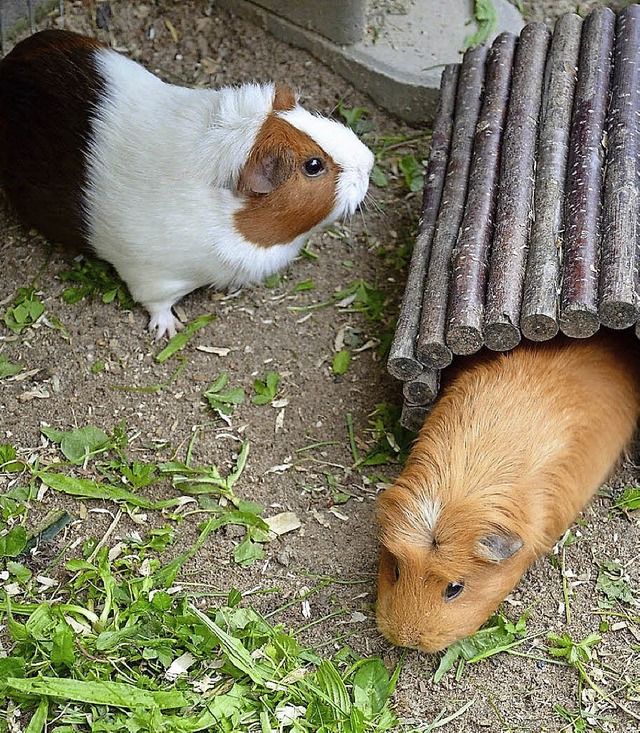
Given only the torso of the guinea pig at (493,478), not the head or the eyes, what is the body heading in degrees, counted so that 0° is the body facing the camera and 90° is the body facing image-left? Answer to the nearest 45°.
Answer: approximately 45°

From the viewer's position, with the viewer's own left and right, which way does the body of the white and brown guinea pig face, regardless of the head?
facing to the right of the viewer

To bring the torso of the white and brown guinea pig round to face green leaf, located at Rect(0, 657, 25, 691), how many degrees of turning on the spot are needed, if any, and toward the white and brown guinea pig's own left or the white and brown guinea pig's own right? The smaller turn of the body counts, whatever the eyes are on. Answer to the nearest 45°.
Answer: approximately 90° to the white and brown guinea pig's own right

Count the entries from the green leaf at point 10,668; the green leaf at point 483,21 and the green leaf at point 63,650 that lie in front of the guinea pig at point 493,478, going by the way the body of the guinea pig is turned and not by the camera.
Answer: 2

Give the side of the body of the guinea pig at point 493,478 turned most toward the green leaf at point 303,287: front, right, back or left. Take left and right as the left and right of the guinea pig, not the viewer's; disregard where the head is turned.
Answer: right

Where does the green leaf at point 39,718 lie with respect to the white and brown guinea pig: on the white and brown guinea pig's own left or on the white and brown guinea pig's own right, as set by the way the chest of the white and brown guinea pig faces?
on the white and brown guinea pig's own right
